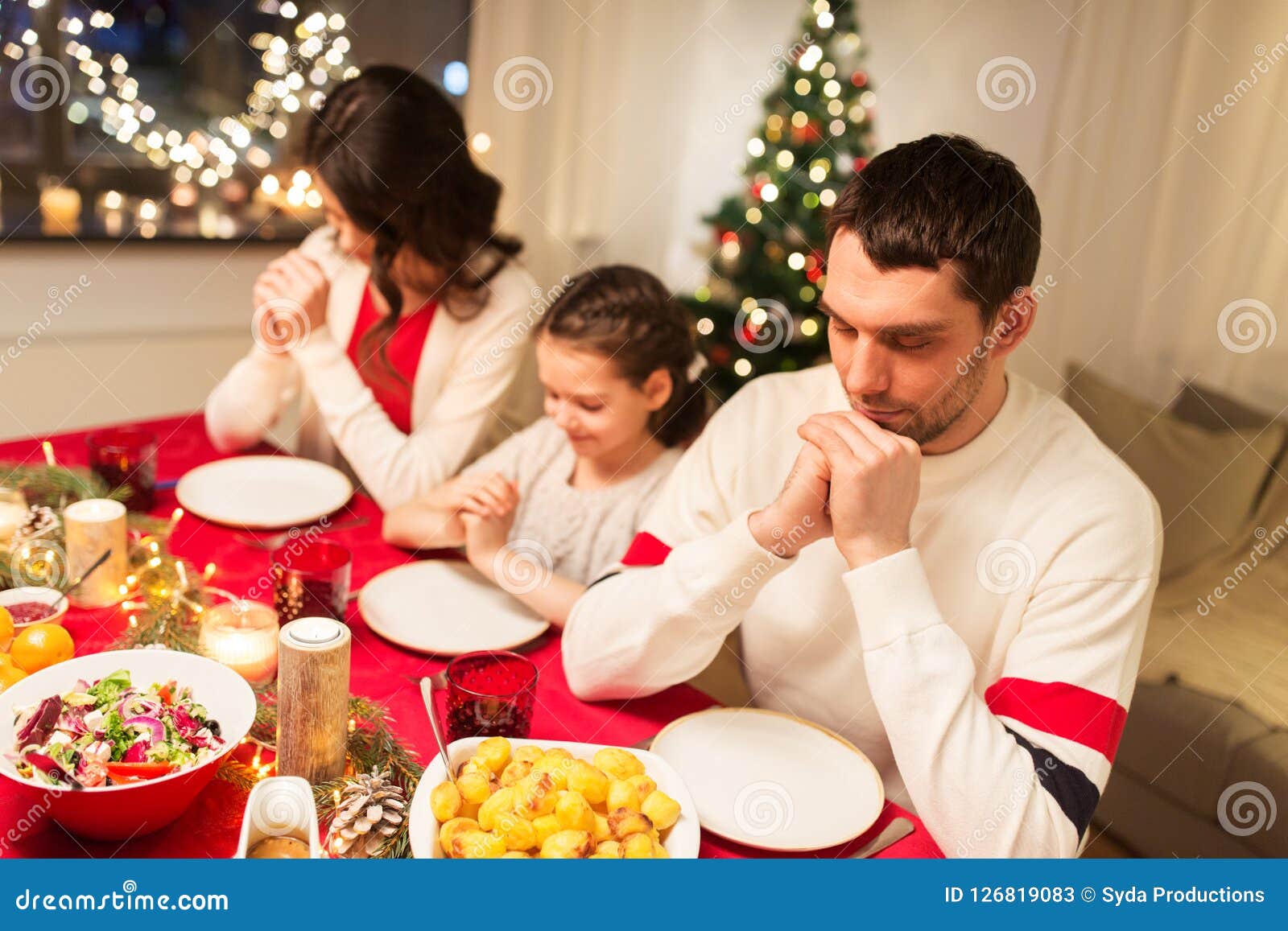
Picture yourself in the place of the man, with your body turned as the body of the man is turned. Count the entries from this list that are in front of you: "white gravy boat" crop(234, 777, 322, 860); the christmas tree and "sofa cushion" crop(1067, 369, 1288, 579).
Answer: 1

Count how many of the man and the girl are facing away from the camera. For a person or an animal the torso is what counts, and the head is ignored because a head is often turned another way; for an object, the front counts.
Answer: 0

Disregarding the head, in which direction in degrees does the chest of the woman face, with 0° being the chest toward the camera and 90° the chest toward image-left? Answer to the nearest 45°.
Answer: approximately 45°

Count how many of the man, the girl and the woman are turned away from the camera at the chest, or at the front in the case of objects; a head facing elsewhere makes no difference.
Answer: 0

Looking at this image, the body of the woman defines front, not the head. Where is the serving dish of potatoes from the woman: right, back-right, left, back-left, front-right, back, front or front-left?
front-left

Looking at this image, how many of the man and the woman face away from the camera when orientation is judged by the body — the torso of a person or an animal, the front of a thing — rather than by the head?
0

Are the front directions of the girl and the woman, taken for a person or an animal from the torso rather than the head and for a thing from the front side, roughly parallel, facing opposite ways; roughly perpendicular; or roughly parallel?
roughly parallel

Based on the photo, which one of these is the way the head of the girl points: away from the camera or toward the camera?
toward the camera

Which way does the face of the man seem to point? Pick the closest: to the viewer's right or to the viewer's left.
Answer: to the viewer's left

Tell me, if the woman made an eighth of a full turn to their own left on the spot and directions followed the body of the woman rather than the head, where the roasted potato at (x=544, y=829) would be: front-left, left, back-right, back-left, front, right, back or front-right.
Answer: front

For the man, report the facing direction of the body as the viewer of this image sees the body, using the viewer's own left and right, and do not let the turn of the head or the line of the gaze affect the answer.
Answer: facing the viewer and to the left of the viewer

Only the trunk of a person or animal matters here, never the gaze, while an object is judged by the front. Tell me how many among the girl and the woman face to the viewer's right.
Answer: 0
